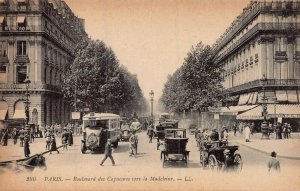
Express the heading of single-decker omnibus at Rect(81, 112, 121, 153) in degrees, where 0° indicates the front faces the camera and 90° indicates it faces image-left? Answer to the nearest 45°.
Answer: approximately 45°

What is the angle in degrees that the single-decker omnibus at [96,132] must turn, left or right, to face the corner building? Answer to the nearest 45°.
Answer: approximately 135° to its right

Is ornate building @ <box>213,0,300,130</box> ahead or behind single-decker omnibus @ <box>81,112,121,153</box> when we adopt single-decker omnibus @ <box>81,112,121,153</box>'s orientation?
behind
